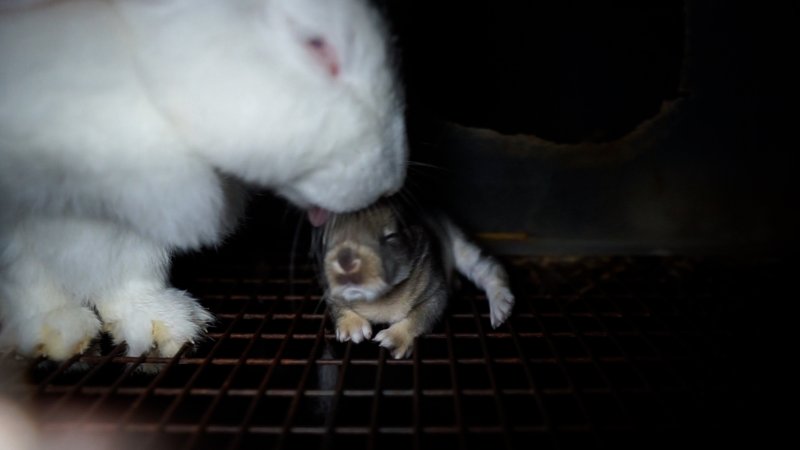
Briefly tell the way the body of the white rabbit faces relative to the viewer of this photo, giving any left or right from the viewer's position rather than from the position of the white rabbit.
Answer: facing to the right of the viewer

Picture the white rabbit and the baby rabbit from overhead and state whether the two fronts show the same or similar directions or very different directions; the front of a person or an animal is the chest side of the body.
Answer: very different directions

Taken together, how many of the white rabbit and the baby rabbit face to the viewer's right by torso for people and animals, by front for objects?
1

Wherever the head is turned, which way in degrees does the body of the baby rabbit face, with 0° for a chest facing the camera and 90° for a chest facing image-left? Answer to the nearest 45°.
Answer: approximately 45°
